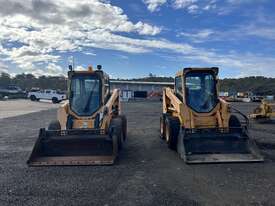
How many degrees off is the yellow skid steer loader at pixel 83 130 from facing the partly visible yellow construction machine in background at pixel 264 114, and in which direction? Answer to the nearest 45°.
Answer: approximately 135° to its left

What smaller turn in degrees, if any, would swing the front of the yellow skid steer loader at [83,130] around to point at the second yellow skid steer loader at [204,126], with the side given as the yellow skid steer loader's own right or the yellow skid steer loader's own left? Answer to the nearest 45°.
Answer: approximately 90° to the yellow skid steer loader's own left
